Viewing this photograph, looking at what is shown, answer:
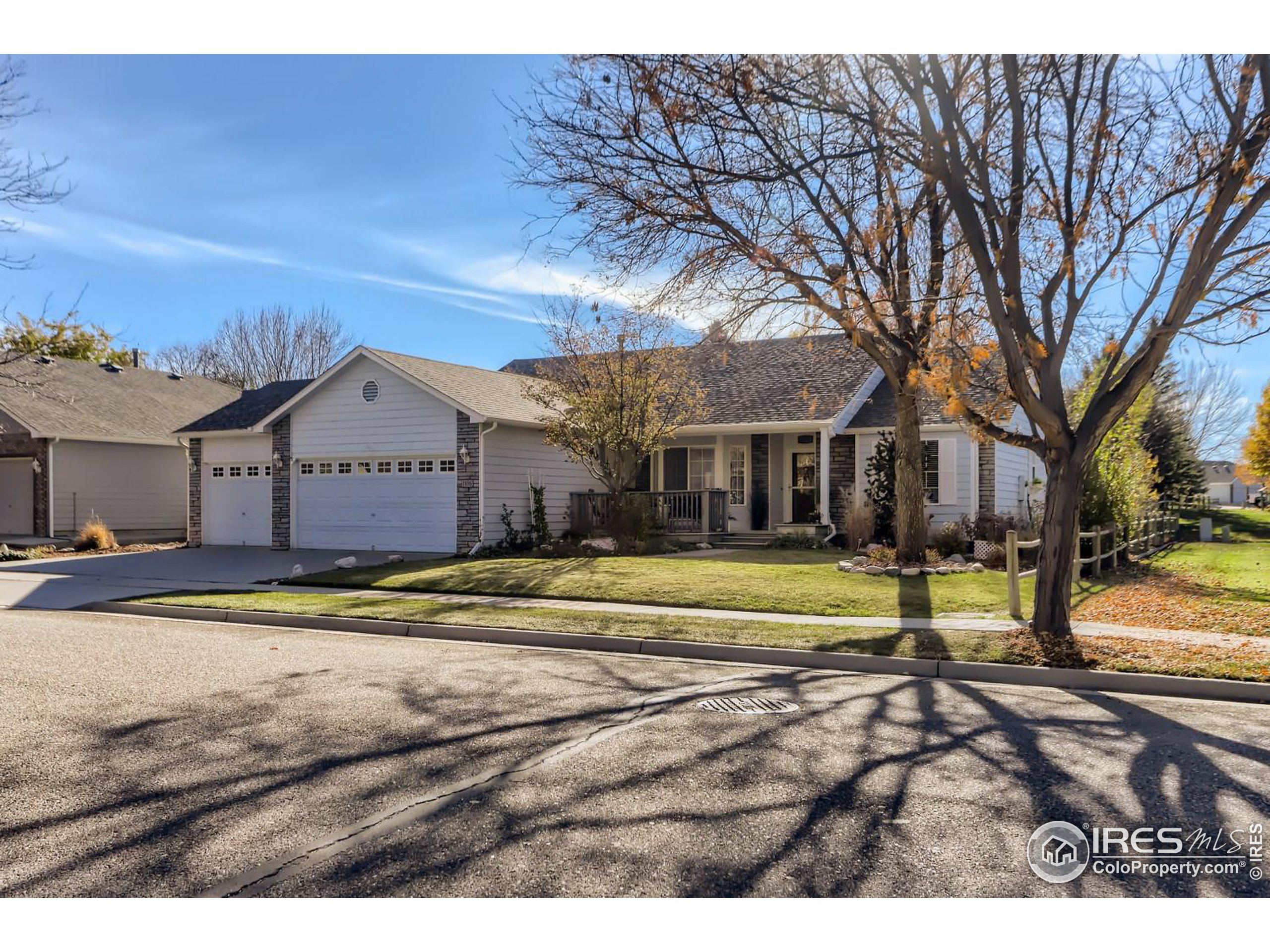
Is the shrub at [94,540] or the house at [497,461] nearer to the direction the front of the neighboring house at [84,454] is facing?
the shrub

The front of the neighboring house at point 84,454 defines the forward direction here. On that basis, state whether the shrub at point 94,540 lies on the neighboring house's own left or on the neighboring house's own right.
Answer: on the neighboring house's own left

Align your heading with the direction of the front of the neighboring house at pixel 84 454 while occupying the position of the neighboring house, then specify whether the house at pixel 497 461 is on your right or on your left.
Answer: on your left

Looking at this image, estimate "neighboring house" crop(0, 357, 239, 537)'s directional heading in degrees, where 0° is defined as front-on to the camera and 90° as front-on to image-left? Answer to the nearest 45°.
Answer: approximately 45°
